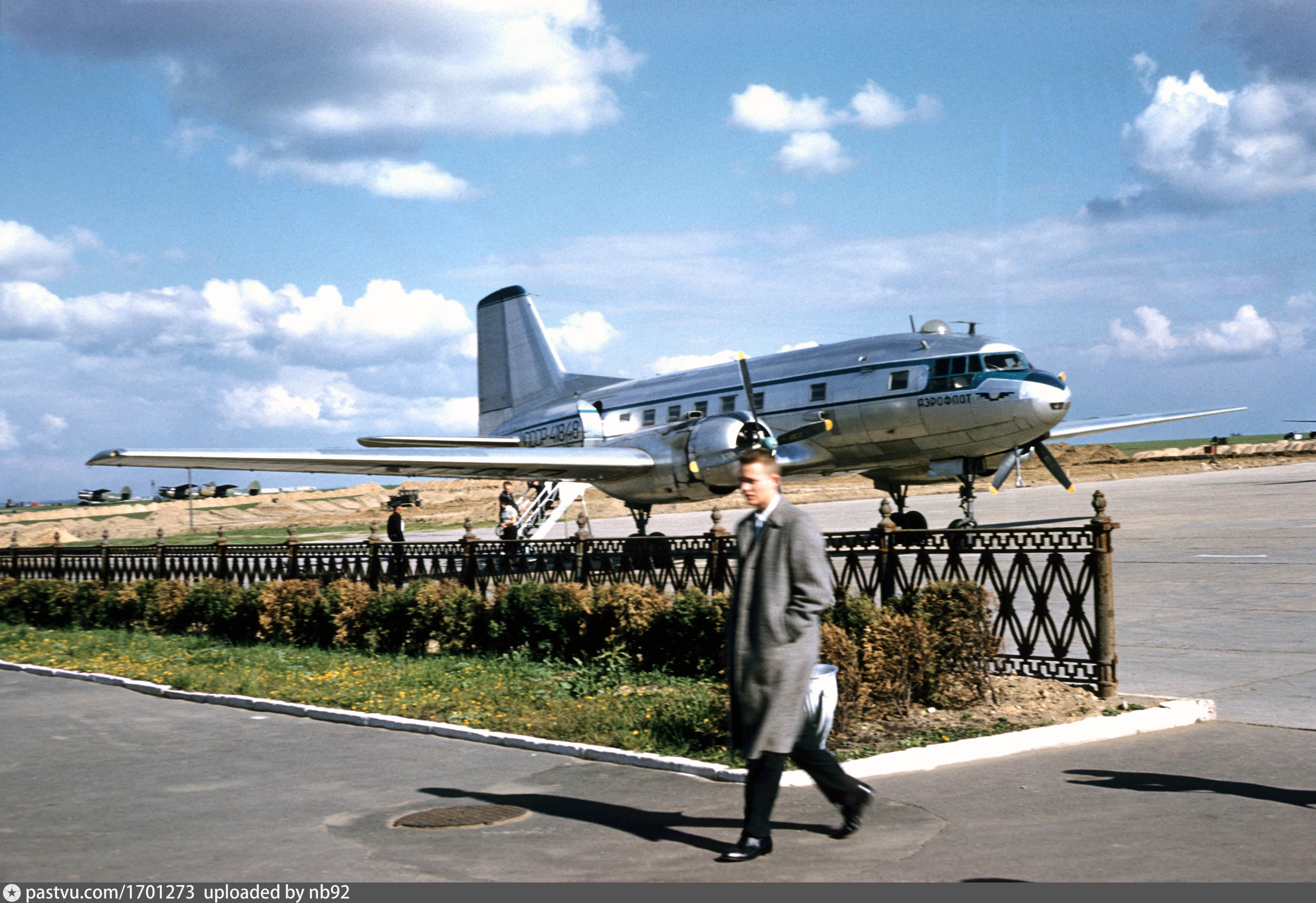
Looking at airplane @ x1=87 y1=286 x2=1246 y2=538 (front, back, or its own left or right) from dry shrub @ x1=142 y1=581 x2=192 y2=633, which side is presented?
right

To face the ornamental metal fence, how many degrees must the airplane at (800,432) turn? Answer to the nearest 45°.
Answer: approximately 45° to its right

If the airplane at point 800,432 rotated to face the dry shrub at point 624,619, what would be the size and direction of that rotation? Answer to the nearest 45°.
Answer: approximately 45° to its right

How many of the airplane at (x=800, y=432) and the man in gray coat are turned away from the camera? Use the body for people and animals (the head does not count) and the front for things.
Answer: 0

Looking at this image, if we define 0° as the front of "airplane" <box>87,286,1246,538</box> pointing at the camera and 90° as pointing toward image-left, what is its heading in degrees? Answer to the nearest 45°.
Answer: approximately 315°

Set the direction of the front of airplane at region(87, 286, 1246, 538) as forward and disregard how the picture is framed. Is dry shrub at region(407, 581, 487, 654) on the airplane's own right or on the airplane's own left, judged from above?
on the airplane's own right

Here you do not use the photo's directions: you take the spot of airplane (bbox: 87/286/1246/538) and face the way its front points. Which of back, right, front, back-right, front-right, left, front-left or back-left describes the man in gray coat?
front-right

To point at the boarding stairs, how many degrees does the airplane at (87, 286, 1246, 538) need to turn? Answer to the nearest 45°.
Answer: approximately 180°

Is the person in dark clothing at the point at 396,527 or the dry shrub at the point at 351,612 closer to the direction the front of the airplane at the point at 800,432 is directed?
the dry shrub
